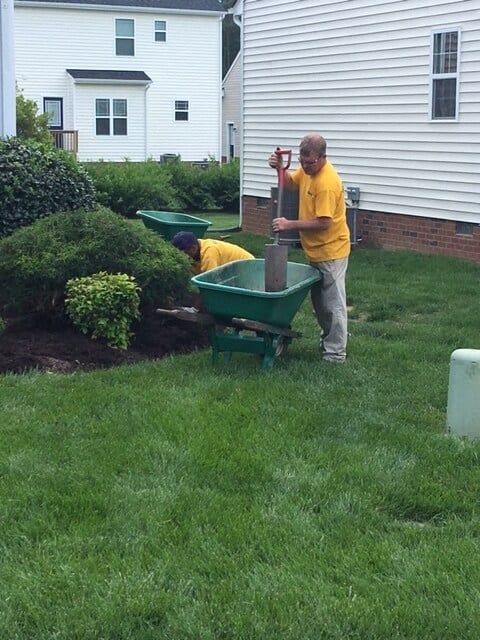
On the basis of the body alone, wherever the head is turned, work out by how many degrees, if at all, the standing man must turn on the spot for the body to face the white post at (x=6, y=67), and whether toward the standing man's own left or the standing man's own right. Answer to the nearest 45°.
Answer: approximately 90° to the standing man's own right

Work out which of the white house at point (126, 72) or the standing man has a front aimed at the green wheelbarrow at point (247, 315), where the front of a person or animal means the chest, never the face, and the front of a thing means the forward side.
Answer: the standing man

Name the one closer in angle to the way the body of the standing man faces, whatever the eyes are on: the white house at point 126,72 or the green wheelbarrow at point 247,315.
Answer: the green wheelbarrow

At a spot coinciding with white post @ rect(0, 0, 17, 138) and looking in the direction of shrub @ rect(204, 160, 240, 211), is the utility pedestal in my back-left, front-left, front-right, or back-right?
back-right

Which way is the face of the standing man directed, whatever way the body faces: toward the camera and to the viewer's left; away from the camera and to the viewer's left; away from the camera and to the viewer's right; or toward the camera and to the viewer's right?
toward the camera and to the viewer's left
